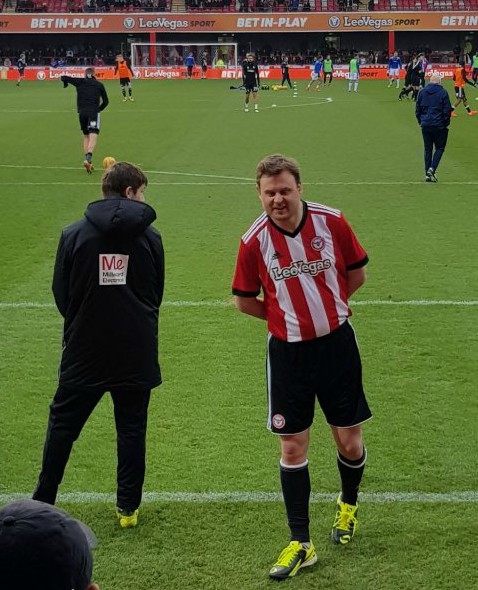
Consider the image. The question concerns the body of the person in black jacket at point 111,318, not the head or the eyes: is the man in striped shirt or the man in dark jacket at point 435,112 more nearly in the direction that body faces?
the man in dark jacket

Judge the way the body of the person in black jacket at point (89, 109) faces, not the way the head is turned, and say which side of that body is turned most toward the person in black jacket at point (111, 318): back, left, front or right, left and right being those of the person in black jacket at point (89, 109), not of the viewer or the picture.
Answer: back

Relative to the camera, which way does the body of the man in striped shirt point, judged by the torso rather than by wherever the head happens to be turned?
toward the camera

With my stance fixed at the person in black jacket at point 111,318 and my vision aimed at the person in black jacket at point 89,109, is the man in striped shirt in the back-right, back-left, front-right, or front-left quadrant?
back-right

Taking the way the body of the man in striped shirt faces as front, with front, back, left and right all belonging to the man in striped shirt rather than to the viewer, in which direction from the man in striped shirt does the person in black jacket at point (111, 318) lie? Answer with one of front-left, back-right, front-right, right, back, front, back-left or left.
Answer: right

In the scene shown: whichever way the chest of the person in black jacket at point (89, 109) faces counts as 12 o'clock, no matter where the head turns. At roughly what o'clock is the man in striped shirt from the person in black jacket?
The man in striped shirt is roughly at 6 o'clock from the person in black jacket.

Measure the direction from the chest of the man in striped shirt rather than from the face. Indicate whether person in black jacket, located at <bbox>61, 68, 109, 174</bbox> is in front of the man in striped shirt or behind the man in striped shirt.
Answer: behind

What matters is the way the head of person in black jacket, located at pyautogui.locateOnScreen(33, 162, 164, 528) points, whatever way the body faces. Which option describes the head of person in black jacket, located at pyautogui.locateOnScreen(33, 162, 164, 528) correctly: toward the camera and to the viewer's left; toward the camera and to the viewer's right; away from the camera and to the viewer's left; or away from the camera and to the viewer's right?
away from the camera and to the viewer's right

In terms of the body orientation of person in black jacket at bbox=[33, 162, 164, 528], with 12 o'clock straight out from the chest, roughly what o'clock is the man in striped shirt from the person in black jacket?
The man in striped shirt is roughly at 4 o'clock from the person in black jacket.

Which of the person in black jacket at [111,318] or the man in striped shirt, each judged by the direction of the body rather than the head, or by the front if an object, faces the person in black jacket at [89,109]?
the person in black jacket at [111,318]

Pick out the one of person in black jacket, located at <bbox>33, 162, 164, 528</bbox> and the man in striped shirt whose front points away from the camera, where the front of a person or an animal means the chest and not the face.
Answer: the person in black jacket

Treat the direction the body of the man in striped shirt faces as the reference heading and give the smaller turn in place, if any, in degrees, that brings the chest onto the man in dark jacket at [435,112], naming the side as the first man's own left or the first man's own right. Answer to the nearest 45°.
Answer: approximately 180°

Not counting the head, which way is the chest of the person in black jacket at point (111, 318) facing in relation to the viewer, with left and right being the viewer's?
facing away from the viewer
